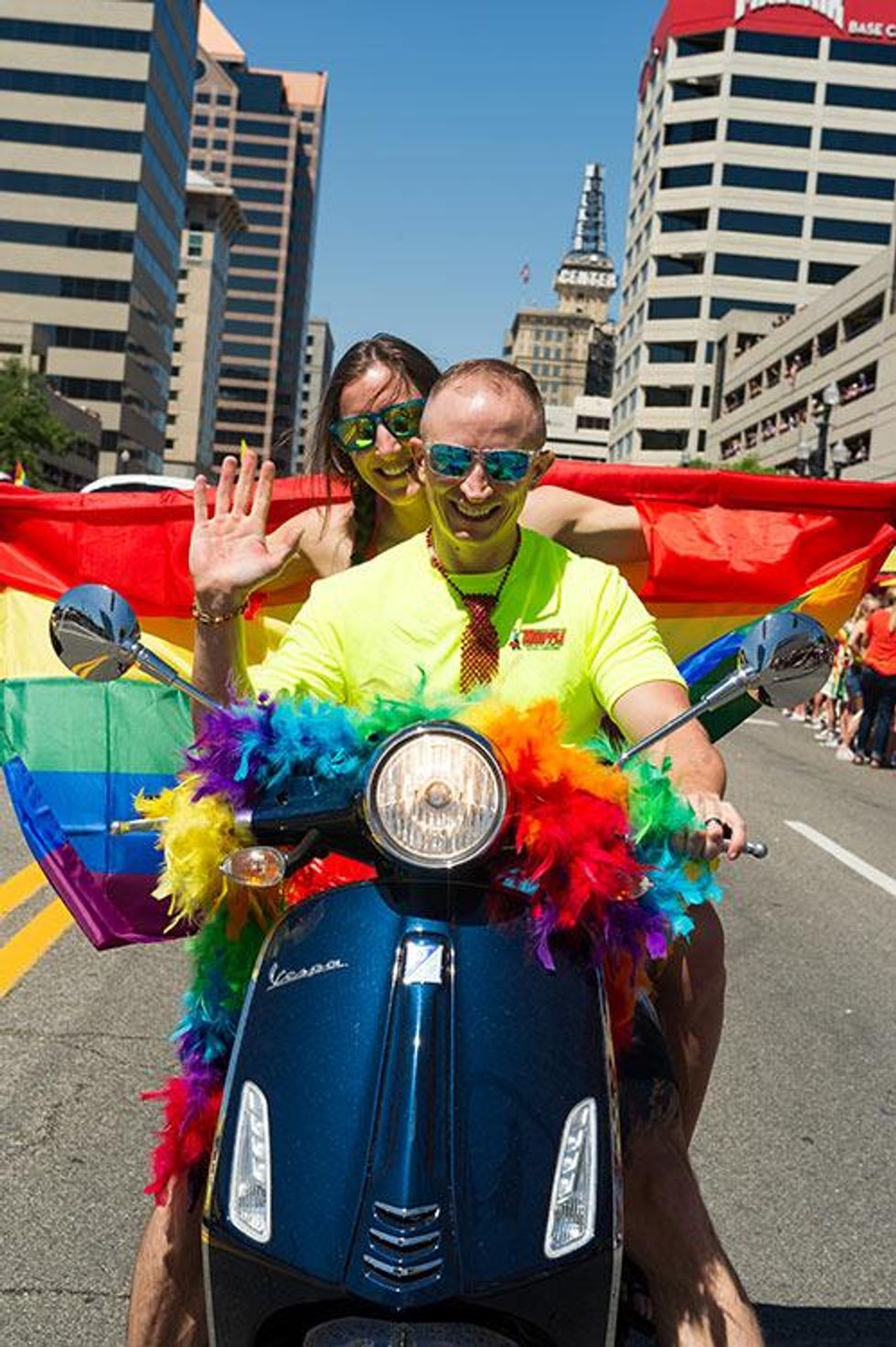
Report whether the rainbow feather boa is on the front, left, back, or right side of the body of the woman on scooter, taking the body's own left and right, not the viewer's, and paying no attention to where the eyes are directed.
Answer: front

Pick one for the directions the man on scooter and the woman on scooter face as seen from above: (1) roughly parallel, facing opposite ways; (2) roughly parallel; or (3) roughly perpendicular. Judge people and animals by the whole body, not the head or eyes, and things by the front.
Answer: roughly parallel

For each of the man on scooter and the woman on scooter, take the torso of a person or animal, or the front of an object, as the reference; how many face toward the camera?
2

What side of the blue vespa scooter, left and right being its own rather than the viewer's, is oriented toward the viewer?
front

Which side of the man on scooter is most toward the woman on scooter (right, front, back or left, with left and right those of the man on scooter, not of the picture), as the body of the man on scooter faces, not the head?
back

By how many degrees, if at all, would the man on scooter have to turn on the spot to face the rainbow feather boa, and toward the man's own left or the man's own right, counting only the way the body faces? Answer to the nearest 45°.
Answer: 0° — they already face it

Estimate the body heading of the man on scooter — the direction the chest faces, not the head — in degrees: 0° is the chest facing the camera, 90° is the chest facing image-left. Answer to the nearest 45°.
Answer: approximately 0°

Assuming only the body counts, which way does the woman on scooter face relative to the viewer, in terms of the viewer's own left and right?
facing the viewer
